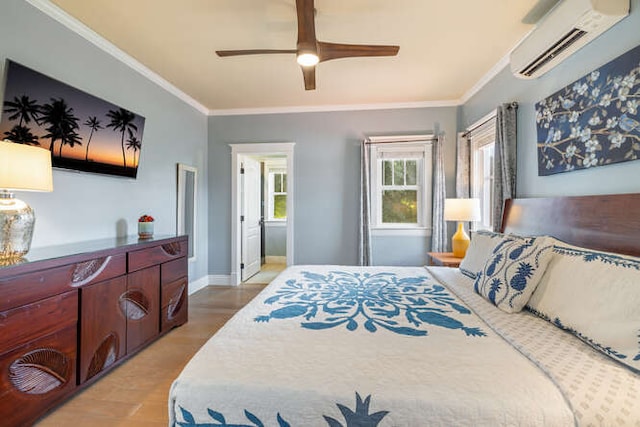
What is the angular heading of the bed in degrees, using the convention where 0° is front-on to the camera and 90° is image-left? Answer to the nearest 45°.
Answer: approximately 90°

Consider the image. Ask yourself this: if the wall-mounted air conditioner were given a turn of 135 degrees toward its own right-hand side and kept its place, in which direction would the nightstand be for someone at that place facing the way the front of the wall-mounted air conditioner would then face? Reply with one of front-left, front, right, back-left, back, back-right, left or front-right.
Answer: front-left

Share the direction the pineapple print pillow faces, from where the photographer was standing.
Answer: facing the viewer and to the left of the viewer

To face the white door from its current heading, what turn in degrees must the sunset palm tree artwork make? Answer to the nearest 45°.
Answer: approximately 90° to its left

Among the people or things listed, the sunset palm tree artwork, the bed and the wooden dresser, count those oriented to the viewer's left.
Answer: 1

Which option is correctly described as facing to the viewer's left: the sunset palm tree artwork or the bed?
the bed

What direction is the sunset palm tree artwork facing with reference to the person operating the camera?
facing the viewer and to the right of the viewer

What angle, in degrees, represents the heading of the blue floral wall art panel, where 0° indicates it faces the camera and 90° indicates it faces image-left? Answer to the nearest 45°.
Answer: approximately 45°

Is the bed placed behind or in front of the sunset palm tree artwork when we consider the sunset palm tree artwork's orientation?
in front

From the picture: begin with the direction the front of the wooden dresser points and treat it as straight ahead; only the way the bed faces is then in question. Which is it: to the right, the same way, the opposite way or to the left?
the opposite way

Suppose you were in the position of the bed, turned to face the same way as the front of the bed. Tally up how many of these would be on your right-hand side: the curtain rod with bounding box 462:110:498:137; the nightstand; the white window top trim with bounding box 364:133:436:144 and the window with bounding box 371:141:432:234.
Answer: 4
